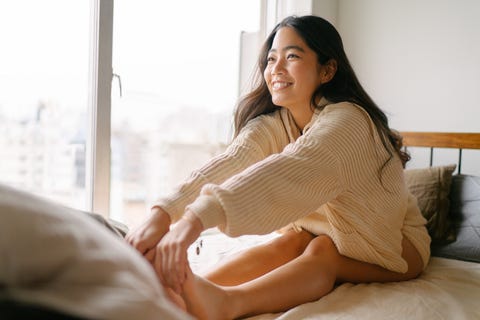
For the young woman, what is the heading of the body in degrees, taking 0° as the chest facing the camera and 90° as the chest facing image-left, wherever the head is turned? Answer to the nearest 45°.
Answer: approximately 45°

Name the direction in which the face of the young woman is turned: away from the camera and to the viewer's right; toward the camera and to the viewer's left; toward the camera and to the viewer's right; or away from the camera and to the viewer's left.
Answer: toward the camera and to the viewer's left

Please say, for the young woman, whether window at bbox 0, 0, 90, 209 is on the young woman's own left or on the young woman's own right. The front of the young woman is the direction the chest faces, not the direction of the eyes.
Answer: on the young woman's own right

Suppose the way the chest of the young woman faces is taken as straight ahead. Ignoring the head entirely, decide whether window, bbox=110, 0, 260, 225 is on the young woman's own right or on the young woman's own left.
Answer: on the young woman's own right

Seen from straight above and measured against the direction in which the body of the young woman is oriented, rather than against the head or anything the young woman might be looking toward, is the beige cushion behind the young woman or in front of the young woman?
behind
